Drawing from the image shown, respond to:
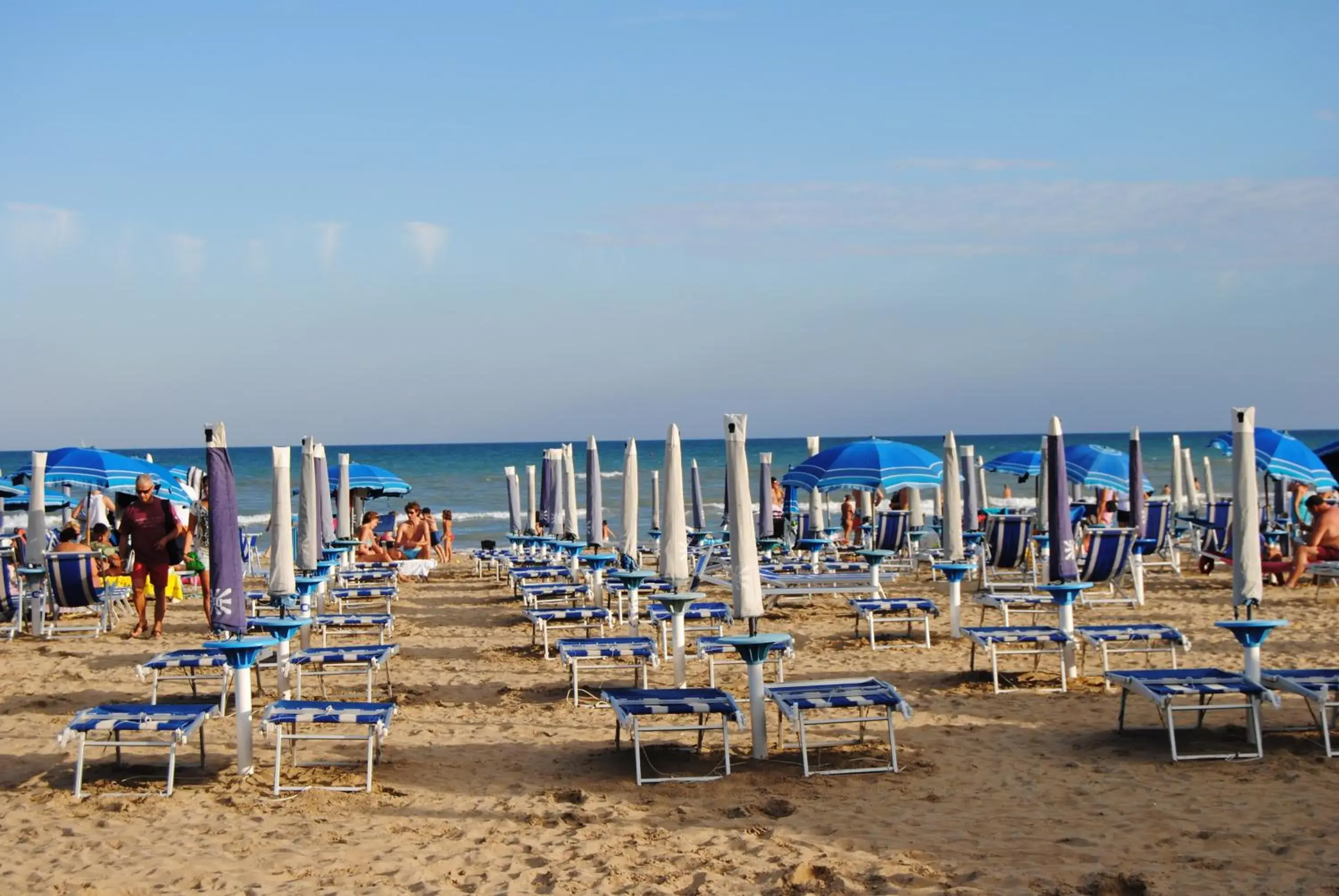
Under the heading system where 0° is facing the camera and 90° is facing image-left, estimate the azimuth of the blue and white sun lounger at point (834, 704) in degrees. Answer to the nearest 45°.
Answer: approximately 180°

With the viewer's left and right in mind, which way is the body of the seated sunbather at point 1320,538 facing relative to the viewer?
facing to the left of the viewer

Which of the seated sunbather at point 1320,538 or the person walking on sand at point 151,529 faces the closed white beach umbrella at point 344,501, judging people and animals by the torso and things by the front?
the seated sunbather

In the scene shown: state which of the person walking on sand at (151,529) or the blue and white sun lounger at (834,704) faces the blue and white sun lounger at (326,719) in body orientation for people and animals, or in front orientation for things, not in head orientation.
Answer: the person walking on sand

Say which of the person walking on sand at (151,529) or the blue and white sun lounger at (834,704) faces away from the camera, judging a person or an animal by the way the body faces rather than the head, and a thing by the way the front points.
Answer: the blue and white sun lounger

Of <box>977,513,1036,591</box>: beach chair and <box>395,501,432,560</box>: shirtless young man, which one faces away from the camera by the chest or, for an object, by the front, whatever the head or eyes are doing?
the beach chair

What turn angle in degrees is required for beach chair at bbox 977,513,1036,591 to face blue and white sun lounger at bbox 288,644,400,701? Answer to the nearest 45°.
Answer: approximately 135° to its left

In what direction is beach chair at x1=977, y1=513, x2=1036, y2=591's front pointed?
away from the camera

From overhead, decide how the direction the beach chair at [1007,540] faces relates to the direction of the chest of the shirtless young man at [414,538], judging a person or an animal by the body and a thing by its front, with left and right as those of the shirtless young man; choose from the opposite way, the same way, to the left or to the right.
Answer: the opposite way

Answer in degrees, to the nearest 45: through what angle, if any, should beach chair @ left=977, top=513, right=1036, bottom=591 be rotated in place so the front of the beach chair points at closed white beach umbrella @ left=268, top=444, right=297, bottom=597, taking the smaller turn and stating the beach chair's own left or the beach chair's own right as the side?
approximately 135° to the beach chair's own left

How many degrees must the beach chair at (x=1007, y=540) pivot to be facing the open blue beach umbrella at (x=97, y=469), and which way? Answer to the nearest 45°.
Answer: approximately 90° to its left
